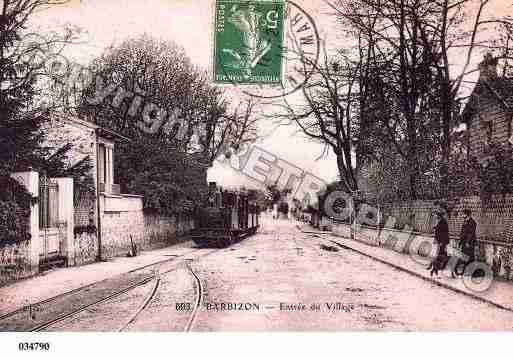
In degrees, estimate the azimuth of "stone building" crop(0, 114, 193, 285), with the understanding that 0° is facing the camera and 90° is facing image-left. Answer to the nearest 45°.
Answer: approximately 315°

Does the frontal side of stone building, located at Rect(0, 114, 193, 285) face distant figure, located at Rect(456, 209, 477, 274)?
yes

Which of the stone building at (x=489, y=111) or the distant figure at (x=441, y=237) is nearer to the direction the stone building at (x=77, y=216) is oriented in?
the distant figure

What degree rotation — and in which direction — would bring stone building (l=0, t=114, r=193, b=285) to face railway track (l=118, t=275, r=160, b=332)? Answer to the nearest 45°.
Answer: approximately 45° to its right

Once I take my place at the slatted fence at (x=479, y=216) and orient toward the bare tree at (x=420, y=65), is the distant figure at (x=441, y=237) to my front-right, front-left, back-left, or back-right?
back-left

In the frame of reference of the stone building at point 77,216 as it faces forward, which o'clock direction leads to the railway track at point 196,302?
The railway track is roughly at 1 o'clock from the stone building.

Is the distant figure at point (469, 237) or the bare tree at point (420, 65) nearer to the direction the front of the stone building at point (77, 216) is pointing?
the distant figure
